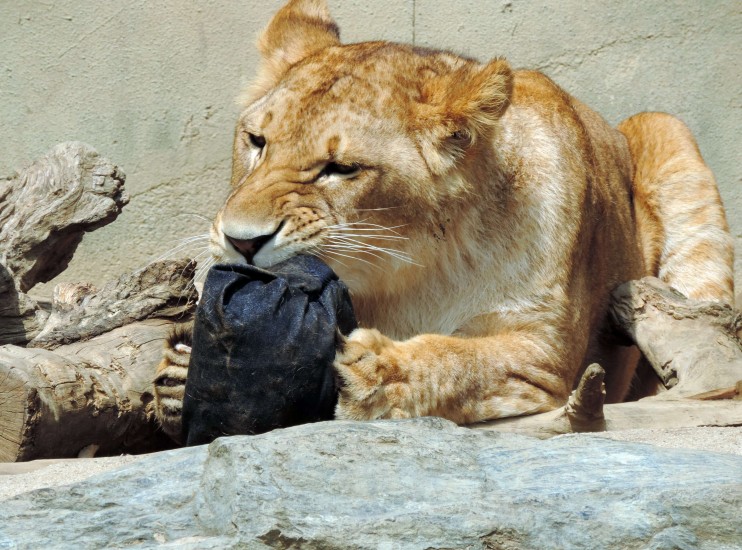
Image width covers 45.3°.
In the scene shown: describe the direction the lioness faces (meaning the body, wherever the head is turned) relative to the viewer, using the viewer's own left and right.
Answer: facing the viewer and to the left of the viewer

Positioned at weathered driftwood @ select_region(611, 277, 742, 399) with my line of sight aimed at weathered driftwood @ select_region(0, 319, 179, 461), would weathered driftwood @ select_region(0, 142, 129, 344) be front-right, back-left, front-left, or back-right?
front-right

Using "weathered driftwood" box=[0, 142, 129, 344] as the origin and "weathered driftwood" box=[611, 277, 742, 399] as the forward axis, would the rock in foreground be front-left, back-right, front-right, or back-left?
front-right

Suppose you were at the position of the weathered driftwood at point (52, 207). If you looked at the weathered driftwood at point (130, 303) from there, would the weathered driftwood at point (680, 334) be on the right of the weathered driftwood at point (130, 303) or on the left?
left
